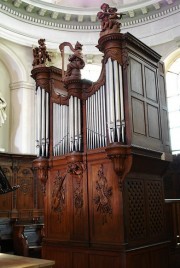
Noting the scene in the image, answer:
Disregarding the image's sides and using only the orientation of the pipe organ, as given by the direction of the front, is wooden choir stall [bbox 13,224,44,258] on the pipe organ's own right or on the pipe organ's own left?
on the pipe organ's own right

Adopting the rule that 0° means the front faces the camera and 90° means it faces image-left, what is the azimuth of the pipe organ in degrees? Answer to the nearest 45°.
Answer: approximately 45°
